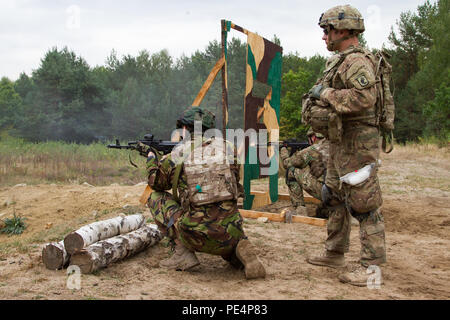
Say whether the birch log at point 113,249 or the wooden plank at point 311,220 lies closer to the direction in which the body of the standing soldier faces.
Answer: the birch log

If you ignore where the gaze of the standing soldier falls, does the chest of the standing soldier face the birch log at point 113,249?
yes

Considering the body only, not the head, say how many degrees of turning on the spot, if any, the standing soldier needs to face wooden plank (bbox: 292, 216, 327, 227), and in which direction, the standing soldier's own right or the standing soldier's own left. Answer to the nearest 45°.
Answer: approximately 90° to the standing soldier's own right

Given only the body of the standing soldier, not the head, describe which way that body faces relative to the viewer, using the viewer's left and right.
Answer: facing to the left of the viewer

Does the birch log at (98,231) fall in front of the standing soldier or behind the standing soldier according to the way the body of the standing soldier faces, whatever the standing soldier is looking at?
in front

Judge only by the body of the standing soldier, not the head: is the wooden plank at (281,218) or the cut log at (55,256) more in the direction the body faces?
the cut log

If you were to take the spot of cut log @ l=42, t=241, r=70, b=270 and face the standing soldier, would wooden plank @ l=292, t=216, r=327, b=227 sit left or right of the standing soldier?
left

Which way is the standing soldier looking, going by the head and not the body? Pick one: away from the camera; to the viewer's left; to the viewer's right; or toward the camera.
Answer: to the viewer's left

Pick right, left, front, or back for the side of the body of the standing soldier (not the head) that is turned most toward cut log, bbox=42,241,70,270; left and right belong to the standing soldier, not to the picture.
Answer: front

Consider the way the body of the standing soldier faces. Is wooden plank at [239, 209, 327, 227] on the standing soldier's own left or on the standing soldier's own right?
on the standing soldier's own right

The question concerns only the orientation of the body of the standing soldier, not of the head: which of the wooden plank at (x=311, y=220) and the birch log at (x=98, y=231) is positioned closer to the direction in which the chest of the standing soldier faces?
the birch log
